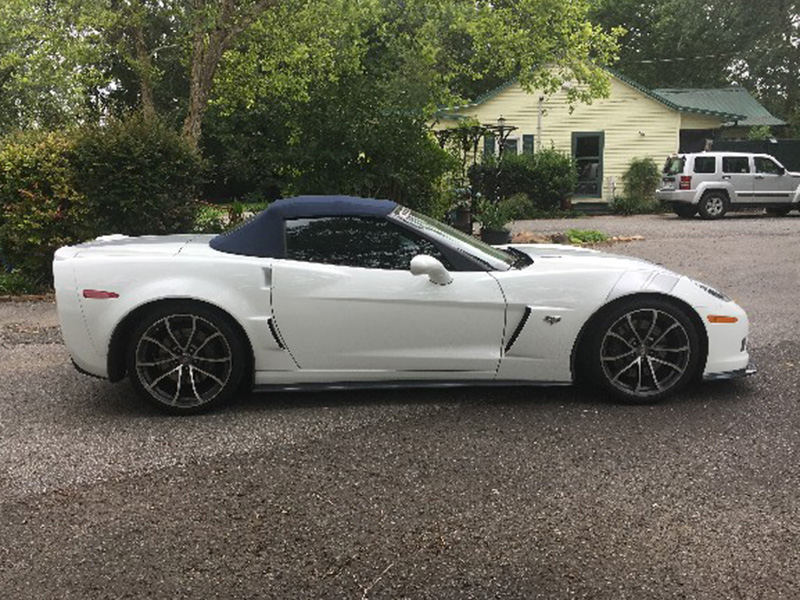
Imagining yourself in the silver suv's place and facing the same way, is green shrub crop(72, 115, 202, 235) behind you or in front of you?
behind

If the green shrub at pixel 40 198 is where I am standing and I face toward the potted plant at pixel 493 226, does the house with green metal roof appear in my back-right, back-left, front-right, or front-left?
front-left

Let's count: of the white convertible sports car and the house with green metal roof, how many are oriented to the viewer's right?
1

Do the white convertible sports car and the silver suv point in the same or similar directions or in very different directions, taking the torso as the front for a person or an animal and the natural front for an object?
same or similar directions

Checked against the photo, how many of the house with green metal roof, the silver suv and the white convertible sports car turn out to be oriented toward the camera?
1

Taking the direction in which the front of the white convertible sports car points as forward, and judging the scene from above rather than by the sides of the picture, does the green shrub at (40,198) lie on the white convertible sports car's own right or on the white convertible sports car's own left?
on the white convertible sports car's own left

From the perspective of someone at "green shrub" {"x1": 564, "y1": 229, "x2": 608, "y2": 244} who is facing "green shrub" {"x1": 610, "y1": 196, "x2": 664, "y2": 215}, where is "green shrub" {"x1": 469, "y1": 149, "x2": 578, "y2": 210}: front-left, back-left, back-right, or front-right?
front-left

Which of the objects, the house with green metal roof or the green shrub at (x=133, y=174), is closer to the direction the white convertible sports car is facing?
the house with green metal roof

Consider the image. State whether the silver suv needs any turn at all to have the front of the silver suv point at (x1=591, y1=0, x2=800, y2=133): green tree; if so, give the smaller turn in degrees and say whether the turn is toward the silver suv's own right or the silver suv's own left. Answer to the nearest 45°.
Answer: approximately 45° to the silver suv's own left

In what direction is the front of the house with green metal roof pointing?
toward the camera

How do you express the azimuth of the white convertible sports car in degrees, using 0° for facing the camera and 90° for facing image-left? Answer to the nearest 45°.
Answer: approximately 270°

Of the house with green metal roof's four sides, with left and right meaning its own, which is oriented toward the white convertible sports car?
front
